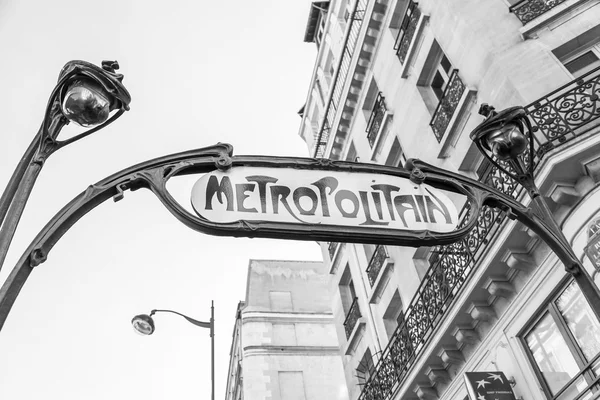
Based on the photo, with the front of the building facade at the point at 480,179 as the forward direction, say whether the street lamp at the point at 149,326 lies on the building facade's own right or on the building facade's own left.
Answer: on the building facade's own right

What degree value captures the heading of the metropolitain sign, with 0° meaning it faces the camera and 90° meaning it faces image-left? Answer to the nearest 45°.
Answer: approximately 0°

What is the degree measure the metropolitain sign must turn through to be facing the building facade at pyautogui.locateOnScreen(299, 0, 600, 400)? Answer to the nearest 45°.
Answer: approximately 135° to its left

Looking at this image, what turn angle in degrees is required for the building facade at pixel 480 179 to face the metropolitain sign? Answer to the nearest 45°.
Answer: approximately 45° to its left

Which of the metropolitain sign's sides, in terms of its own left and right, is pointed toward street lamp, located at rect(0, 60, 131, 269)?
right

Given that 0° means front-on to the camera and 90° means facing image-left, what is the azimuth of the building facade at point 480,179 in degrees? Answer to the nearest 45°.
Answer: approximately 45°

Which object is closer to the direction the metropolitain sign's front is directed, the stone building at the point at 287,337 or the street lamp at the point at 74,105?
the street lamp

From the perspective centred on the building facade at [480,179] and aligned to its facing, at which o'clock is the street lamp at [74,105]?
The street lamp is roughly at 11 o'clock from the building facade.
